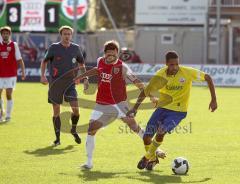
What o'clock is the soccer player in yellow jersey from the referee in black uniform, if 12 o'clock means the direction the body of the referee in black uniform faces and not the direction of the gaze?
The soccer player in yellow jersey is roughly at 11 o'clock from the referee in black uniform.

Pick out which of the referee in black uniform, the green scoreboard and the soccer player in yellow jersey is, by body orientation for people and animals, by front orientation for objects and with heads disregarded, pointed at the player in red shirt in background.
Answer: the green scoreboard

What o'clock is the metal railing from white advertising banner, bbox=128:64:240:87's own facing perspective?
The metal railing is roughly at 6 o'clock from the white advertising banner.

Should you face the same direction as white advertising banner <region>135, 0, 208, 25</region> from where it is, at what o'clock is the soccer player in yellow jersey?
The soccer player in yellow jersey is roughly at 12 o'clock from the white advertising banner.

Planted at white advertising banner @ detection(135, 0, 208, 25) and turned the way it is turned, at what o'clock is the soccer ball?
The soccer ball is roughly at 12 o'clock from the white advertising banner.

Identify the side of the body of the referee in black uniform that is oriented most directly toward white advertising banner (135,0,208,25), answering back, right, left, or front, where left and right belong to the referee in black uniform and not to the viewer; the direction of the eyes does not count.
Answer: back

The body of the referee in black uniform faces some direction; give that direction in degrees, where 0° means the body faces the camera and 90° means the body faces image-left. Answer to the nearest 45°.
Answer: approximately 0°

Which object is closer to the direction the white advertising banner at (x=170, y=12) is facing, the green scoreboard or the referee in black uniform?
the referee in black uniform

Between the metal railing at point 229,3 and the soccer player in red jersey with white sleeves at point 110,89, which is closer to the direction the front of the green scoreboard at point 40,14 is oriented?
the soccer player in red jersey with white sleeves
